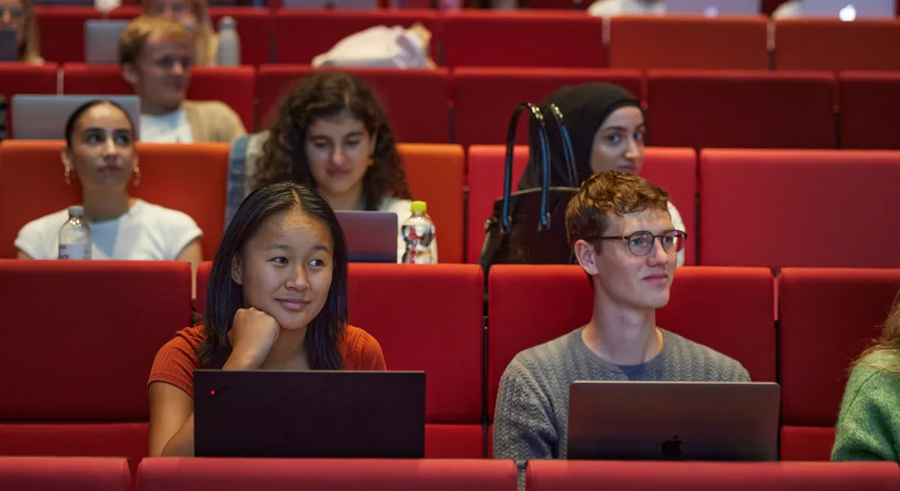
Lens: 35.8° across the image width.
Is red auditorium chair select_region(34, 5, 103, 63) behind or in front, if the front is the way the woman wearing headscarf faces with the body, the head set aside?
behind

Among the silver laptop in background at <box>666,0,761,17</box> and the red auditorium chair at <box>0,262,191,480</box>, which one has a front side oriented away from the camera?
the silver laptop in background

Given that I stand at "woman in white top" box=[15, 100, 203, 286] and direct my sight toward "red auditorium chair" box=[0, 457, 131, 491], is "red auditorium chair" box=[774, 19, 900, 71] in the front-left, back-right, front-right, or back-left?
back-left

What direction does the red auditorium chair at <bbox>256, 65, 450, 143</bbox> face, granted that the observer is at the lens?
facing the viewer

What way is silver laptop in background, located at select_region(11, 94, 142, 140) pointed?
away from the camera

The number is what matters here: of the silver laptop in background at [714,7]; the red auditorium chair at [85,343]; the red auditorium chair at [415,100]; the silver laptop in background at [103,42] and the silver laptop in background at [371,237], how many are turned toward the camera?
2

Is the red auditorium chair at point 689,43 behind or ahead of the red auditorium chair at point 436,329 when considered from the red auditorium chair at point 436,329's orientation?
behind

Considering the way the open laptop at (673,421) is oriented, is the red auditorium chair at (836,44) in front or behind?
in front

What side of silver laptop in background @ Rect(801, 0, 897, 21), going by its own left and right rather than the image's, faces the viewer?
back

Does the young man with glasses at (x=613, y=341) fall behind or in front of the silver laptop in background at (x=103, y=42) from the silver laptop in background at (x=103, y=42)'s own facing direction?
behind

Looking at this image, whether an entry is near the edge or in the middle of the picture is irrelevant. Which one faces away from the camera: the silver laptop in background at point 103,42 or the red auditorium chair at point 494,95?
the silver laptop in background

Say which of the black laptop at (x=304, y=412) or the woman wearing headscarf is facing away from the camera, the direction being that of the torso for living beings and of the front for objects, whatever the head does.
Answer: the black laptop

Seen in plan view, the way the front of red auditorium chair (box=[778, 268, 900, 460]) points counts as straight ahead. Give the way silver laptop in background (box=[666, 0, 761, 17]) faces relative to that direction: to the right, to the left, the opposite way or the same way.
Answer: the opposite way

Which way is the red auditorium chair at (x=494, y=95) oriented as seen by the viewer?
toward the camera

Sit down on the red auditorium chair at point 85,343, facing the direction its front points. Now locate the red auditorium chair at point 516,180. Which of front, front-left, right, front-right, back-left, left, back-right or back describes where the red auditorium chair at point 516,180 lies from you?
back-left

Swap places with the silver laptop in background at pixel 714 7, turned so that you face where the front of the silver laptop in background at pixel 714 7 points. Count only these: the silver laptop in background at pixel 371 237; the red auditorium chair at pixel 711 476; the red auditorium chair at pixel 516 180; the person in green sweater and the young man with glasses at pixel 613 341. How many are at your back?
5

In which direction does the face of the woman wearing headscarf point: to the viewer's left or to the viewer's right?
to the viewer's right

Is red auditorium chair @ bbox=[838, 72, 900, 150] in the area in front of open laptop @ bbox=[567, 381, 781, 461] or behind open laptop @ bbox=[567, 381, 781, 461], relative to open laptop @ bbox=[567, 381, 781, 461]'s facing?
in front
